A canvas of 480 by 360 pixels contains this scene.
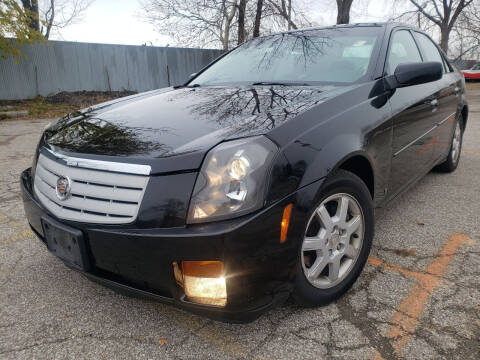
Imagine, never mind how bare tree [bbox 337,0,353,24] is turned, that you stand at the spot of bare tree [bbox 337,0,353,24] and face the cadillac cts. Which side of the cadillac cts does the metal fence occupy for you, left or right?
right

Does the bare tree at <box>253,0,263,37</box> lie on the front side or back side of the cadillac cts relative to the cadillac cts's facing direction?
on the back side

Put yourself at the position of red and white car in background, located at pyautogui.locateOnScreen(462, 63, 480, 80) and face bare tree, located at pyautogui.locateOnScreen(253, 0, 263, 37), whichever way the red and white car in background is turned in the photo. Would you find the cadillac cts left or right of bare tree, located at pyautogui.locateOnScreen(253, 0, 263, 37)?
left

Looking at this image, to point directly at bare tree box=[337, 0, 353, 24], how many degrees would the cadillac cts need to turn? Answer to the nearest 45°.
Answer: approximately 135° to its right

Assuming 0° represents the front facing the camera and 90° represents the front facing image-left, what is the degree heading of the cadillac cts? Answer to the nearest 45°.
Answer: approximately 45°

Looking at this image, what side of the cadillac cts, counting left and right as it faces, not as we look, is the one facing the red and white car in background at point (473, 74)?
back

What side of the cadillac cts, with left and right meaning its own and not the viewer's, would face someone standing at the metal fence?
right
